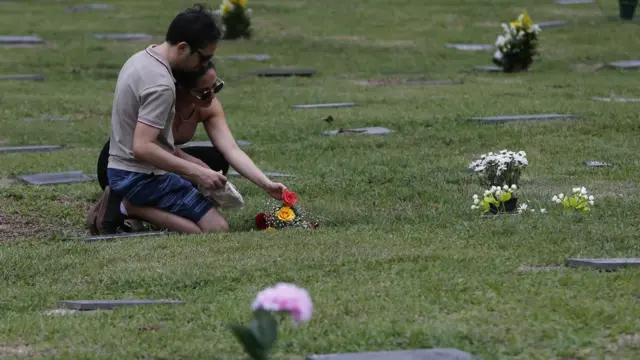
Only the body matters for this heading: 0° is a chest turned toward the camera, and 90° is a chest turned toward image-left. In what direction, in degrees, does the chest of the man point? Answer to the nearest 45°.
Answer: approximately 270°

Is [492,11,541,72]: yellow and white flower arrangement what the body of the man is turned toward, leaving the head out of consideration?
no

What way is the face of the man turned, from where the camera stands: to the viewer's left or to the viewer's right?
to the viewer's right

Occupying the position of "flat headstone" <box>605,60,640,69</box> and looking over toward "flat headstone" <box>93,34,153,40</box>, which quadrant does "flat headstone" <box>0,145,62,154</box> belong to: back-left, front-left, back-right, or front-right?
front-left

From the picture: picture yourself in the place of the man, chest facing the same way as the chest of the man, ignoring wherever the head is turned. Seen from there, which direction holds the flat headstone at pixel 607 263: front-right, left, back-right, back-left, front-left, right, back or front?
front-right

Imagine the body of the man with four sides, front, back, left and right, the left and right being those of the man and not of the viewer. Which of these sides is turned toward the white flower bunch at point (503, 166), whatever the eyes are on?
front

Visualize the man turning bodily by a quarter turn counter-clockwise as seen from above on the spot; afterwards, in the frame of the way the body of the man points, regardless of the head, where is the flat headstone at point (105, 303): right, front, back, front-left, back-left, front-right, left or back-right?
back

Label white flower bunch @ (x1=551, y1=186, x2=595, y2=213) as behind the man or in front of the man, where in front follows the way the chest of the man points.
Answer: in front

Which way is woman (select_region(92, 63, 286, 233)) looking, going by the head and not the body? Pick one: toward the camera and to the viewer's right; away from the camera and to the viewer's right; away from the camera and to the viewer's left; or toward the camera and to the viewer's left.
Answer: toward the camera and to the viewer's right

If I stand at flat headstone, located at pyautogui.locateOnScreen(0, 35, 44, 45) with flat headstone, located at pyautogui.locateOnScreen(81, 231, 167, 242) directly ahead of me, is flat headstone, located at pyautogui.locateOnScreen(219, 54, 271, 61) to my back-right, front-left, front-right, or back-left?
front-left

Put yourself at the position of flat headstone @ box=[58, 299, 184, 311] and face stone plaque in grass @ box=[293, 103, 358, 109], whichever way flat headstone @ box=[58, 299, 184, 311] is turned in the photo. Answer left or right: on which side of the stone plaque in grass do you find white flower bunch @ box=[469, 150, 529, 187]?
right
